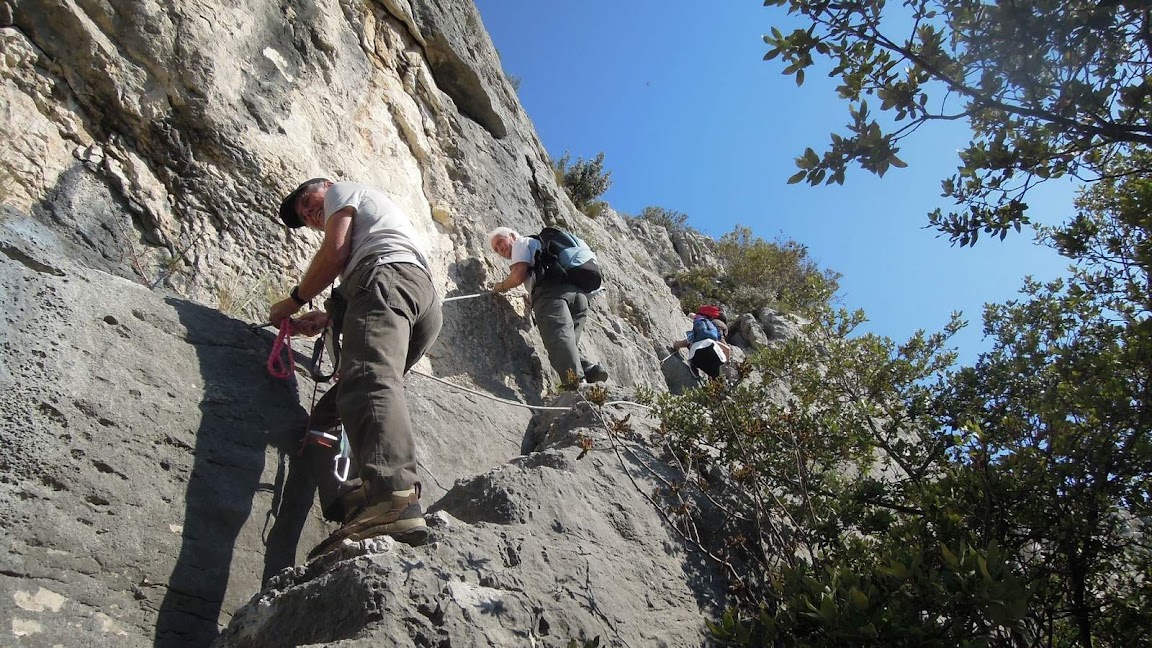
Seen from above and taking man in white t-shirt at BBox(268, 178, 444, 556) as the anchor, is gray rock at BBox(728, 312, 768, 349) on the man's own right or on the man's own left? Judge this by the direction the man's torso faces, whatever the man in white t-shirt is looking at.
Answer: on the man's own right

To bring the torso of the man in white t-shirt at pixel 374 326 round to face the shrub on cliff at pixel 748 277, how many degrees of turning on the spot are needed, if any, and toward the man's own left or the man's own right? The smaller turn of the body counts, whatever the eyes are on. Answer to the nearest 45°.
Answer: approximately 135° to the man's own right

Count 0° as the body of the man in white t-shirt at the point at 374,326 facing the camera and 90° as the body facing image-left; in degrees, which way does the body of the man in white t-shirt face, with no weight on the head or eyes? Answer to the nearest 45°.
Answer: approximately 90°

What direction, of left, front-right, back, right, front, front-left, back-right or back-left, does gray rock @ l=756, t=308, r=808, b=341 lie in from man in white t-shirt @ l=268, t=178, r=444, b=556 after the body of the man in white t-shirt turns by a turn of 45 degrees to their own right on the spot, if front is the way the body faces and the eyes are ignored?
right

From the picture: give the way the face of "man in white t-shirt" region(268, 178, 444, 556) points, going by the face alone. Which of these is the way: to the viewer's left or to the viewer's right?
to the viewer's left

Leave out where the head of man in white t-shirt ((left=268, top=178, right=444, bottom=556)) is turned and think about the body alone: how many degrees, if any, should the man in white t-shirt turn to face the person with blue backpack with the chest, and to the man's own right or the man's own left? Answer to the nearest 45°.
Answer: approximately 135° to the man's own right
